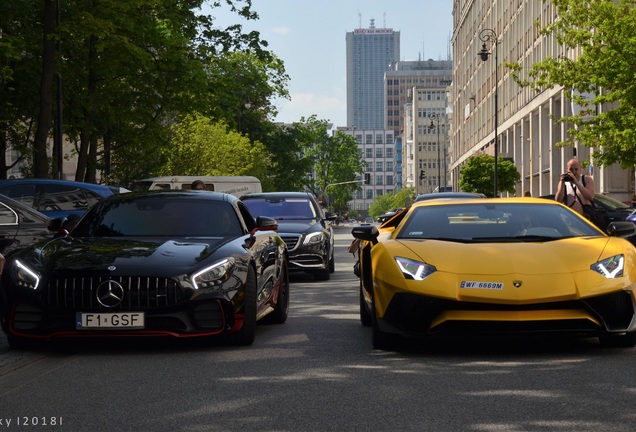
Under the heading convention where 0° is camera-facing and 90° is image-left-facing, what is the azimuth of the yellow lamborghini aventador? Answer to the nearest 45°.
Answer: approximately 0°

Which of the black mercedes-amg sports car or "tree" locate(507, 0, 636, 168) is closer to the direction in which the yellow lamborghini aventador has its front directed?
the black mercedes-amg sports car

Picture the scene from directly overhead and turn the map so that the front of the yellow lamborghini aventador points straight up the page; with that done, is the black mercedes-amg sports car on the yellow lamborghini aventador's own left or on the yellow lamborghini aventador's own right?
on the yellow lamborghini aventador's own right

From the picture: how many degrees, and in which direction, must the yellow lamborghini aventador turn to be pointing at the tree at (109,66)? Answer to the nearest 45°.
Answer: approximately 135° to its right

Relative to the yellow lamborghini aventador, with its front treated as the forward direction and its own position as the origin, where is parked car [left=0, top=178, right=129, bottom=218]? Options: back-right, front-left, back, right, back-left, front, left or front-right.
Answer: back-right

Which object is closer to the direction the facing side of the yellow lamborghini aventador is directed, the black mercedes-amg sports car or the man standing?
the black mercedes-amg sports car

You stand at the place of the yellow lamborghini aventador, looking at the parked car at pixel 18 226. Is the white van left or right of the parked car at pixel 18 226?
right

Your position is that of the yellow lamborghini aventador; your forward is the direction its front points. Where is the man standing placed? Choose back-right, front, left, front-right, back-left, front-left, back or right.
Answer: back
